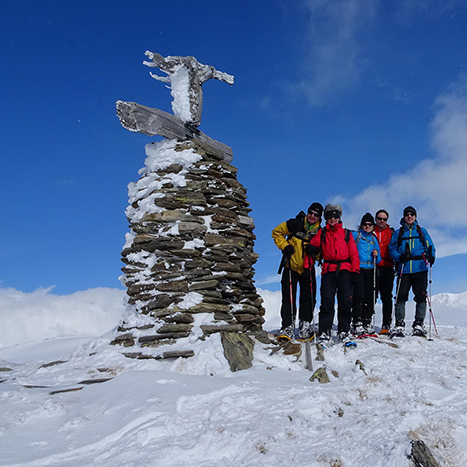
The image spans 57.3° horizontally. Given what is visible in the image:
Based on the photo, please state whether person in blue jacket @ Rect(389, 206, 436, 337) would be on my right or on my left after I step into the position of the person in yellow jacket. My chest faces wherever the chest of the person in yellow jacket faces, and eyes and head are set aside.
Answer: on my left

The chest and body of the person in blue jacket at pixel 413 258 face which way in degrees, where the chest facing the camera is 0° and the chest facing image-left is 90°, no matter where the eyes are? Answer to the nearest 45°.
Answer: approximately 0°

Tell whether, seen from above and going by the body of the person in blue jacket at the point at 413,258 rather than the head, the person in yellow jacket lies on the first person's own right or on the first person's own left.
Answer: on the first person's own right

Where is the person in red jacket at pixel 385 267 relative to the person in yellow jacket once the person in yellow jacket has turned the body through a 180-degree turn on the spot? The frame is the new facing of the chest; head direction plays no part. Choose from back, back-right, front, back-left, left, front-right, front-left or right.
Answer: front-right

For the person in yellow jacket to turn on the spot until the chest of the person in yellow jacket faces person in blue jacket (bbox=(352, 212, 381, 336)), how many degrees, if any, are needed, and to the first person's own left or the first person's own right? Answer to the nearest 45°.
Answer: approximately 135° to the first person's own left

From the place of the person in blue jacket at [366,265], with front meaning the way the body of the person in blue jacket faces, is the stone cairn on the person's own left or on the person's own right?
on the person's own right

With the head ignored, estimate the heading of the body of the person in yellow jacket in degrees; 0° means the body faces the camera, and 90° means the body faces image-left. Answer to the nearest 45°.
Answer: approximately 0°

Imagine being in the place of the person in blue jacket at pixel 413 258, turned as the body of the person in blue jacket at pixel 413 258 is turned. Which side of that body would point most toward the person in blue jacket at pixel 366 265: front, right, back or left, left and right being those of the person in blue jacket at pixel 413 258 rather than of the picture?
right
